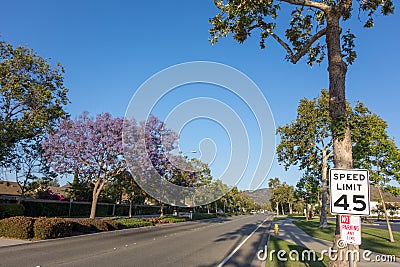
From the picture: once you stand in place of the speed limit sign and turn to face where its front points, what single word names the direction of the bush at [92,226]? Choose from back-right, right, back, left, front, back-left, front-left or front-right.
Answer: back-right

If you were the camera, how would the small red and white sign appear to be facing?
facing the viewer

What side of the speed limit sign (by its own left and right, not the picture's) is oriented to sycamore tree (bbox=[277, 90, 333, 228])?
back

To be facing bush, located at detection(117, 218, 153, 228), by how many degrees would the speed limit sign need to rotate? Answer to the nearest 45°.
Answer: approximately 135° to its right

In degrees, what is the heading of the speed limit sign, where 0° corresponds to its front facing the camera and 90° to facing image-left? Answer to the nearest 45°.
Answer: approximately 0°

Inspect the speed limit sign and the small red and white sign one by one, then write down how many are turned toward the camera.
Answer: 2

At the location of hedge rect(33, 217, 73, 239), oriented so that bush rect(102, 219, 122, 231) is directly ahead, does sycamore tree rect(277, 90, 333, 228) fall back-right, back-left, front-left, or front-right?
front-right

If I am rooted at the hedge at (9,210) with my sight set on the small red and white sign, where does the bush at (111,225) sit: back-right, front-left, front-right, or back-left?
front-left

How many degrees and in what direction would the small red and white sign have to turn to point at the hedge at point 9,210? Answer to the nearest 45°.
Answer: approximately 135° to its right
